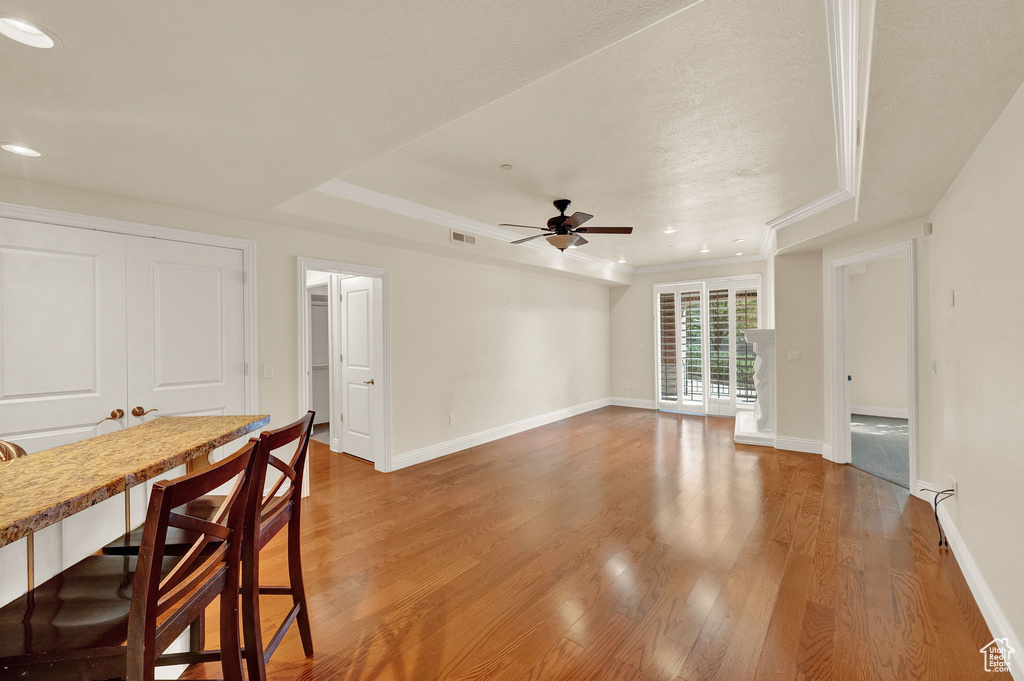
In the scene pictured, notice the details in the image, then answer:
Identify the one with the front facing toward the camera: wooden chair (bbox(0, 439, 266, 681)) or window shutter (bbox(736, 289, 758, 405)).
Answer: the window shutter

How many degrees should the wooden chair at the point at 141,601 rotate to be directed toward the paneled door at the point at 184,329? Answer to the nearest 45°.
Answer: approximately 45° to its right

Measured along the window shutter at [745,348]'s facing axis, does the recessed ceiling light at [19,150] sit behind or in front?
in front

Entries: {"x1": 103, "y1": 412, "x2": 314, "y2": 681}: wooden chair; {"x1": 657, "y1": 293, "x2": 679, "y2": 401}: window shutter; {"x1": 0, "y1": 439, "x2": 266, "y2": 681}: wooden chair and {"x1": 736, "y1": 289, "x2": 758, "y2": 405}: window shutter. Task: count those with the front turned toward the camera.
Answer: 2

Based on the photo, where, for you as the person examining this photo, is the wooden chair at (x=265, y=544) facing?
facing away from the viewer and to the left of the viewer

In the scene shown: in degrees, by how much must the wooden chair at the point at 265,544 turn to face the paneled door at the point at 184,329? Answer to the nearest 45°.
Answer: approximately 45° to its right

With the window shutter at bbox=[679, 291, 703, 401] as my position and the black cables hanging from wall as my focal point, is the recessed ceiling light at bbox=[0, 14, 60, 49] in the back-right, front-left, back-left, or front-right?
front-right

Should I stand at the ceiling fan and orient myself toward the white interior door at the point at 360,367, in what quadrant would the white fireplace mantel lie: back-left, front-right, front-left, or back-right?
back-right

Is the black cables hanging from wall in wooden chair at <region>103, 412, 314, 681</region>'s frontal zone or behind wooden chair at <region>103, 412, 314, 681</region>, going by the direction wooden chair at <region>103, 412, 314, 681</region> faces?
behind

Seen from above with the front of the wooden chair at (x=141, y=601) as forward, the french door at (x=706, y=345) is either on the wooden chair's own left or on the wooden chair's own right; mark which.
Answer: on the wooden chair's own right

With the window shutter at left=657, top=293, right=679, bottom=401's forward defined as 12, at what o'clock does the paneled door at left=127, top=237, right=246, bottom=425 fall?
The paneled door is roughly at 1 o'clock from the window shutter.

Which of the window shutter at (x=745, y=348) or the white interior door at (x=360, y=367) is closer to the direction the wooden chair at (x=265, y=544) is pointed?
the white interior door

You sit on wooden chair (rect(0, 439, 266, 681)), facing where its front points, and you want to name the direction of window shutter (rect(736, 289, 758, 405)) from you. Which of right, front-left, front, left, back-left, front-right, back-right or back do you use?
back-right

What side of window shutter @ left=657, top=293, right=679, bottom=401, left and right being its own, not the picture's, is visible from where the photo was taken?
front

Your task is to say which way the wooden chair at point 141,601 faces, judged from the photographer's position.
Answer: facing away from the viewer and to the left of the viewer
